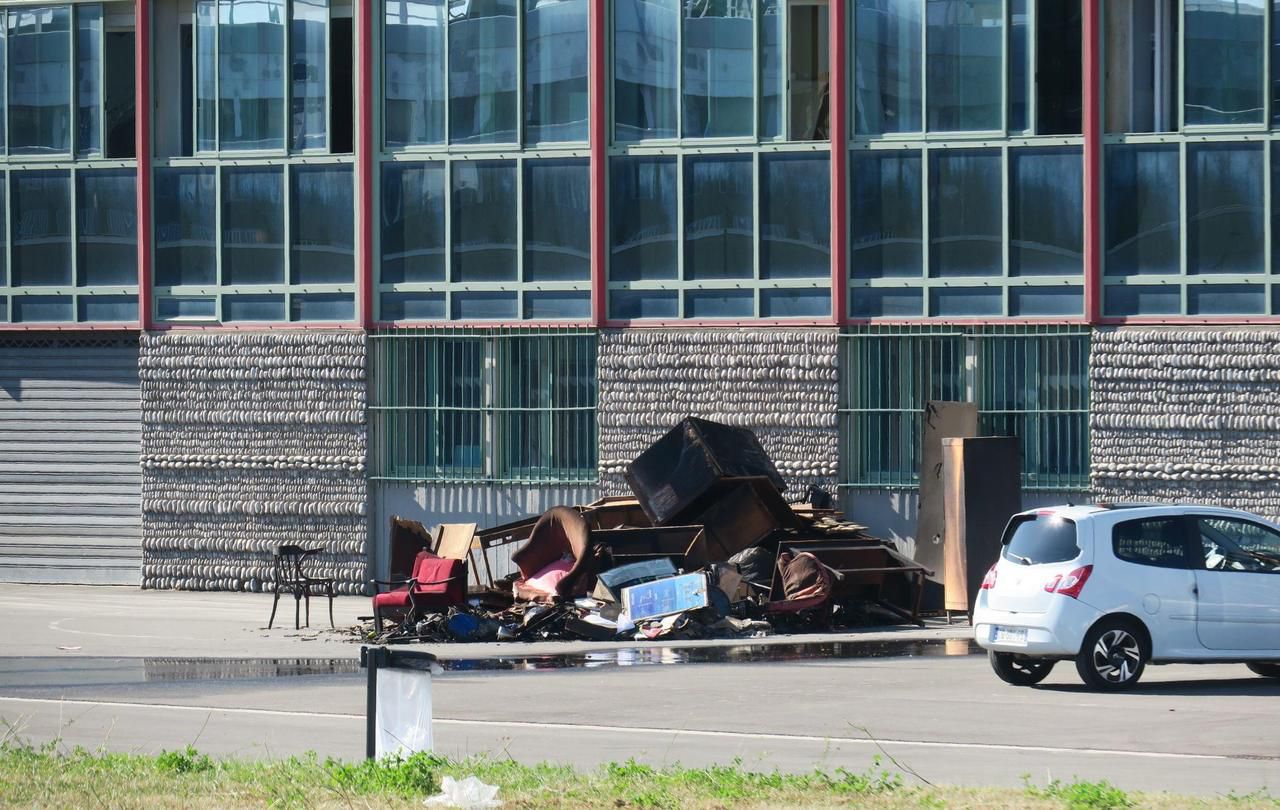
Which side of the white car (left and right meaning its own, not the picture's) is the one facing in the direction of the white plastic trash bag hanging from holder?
back

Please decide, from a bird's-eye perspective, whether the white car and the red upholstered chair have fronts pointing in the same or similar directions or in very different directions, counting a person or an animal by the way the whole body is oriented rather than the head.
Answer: very different directions

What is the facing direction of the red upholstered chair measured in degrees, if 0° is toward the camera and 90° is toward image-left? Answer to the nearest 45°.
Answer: approximately 45°

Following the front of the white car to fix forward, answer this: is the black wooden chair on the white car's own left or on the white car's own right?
on the white car's own left

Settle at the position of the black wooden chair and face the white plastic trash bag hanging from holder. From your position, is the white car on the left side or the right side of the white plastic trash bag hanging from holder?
left

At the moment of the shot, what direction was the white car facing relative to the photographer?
facing away from the viewer and to the right of the viewer
